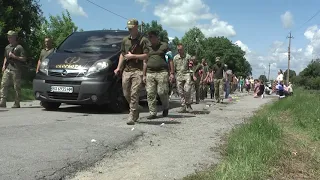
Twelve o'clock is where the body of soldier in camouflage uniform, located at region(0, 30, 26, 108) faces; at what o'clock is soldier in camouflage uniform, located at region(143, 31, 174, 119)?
soldier in camouflage uniform, located at region(143, 31, 174, 119) is roughly at 9 o'clock from soldier in camouflage uniform, located at region(0, 30, 26, 108).

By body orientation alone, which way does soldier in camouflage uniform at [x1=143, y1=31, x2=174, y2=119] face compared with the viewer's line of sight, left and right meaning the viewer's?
facing the viewer and to the left of the viewer

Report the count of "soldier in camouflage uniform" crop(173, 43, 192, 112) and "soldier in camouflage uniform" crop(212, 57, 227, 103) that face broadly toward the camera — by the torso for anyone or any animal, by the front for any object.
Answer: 2

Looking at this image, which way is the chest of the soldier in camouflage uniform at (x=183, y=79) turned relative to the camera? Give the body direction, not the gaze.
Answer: toward the camera

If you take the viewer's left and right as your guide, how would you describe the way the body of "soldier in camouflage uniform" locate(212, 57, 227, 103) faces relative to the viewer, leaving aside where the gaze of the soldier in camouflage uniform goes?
facing the viewer

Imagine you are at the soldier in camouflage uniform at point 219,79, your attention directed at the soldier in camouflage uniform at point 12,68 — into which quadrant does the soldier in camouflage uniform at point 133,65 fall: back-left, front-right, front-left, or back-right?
front-left

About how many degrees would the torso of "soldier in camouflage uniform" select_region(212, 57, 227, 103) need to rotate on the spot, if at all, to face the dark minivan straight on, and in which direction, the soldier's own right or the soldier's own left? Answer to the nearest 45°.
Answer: approximately 45° to the soldier's own right
